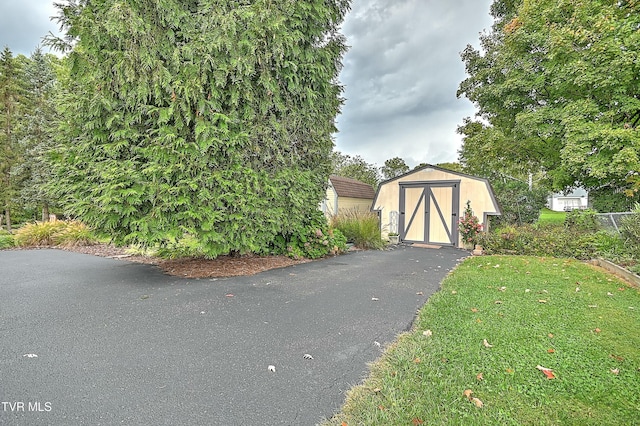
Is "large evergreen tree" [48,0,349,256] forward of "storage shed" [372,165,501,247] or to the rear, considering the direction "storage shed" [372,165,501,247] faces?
forward

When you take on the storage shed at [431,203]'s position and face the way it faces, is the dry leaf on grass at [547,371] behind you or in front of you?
in front

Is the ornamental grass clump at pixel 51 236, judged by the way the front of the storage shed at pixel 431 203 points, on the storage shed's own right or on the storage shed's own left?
on the storage shed's own right

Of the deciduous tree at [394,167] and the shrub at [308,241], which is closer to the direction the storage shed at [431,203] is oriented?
the shrub

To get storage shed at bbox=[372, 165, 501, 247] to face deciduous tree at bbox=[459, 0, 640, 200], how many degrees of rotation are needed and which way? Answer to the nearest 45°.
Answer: approximately 90° to its left

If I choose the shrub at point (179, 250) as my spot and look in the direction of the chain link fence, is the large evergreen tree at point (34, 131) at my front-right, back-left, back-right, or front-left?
back-left

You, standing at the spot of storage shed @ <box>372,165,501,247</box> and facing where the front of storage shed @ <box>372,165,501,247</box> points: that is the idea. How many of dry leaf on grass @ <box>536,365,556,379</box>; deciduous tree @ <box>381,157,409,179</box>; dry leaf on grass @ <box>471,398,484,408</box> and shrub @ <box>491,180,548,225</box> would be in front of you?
2

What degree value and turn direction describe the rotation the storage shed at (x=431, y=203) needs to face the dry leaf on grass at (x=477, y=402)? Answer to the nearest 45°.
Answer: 0° — it already faces it

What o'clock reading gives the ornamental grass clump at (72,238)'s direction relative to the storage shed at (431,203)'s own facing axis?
The ornamental grass clump is roughly at 2 o'clock from the storage shed.

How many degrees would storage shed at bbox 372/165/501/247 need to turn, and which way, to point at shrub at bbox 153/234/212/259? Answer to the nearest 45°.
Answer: approximately 45° to its right

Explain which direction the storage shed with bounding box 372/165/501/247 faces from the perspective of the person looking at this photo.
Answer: facing the viewer

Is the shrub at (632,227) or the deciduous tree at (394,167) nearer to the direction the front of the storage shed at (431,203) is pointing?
the shrub

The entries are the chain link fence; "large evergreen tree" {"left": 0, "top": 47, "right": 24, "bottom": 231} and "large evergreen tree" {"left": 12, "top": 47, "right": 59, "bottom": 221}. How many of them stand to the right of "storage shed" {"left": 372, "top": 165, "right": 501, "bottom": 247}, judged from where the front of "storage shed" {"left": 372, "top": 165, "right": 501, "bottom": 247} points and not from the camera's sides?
2

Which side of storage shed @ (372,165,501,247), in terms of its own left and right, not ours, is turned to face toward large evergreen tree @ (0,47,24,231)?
right

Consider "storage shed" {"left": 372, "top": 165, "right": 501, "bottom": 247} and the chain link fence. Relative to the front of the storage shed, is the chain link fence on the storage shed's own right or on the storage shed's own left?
on the storage shed's own left

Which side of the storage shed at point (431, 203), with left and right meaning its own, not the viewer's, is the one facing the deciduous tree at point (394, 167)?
back

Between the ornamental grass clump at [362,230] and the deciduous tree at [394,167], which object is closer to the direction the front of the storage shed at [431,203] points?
the ornamental grass clump

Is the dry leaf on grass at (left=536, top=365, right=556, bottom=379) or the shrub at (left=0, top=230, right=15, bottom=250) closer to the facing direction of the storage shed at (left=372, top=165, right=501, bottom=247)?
the dry leaf on grass

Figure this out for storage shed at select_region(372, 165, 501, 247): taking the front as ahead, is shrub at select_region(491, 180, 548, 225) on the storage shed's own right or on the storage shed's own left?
on the storage shed's own left
